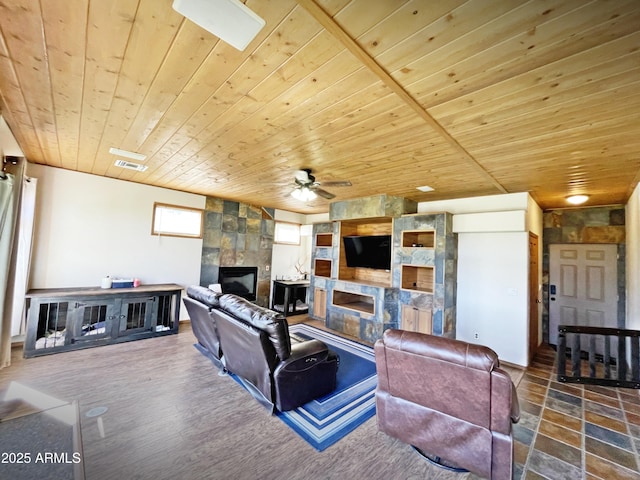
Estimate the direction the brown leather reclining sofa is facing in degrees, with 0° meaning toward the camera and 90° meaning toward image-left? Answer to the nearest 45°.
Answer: approximately 225°

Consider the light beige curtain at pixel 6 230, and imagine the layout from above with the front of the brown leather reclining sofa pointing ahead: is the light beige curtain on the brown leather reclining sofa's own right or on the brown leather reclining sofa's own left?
on the brown leather reclining sofa's own left

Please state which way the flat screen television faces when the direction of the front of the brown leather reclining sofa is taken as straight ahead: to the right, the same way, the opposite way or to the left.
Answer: the opposite way

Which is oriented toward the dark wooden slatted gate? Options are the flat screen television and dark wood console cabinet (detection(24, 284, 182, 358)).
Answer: the dark wood console cabinet

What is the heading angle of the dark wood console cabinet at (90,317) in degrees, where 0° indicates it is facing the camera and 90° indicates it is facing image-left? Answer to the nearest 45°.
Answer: approximately 315°

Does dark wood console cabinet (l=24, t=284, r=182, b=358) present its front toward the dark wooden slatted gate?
yes

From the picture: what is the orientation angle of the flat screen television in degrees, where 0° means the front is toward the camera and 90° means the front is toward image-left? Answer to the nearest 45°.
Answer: approximately 45°

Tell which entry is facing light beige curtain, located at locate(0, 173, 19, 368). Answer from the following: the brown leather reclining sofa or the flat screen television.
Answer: the flat screen television
